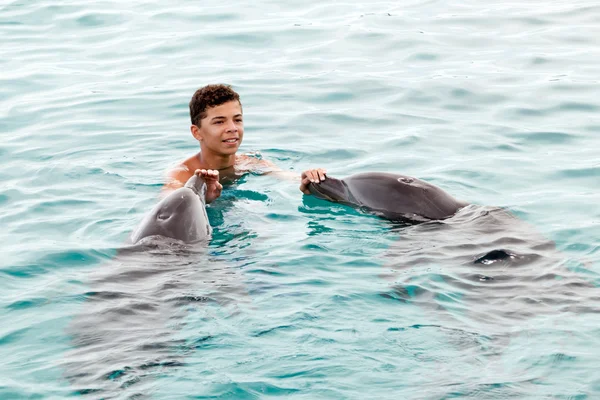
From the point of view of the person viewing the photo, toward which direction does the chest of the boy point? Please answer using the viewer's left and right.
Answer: facing the viewer and to the right of the viewer

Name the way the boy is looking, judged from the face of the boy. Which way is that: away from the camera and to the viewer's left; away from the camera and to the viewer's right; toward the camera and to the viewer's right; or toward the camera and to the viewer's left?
toward the camera and to the viewer's right
